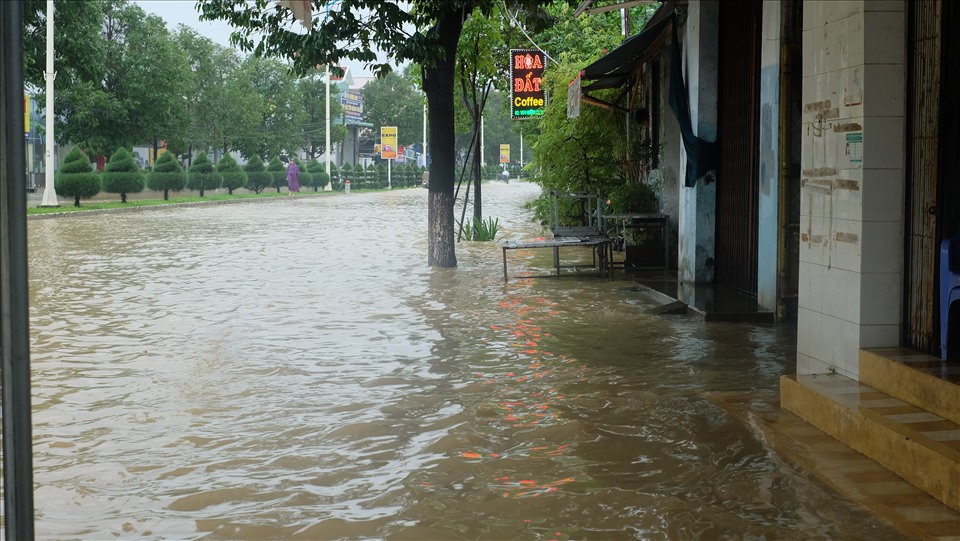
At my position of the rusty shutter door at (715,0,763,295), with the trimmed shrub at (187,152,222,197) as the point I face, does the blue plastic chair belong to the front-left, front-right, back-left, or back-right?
back-left

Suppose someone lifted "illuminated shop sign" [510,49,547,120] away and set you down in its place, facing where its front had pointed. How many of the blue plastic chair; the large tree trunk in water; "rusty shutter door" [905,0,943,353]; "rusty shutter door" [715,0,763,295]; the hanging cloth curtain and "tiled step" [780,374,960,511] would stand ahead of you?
6

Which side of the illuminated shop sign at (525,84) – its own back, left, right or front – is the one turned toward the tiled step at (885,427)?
front

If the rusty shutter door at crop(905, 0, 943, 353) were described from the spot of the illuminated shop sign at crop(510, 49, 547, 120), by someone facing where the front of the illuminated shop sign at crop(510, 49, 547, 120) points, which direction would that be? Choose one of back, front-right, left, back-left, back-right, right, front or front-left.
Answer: front

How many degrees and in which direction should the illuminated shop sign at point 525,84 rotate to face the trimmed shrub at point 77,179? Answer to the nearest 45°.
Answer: approximately 135° to its right

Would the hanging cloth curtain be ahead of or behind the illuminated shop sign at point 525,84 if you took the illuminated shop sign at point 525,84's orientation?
ahead

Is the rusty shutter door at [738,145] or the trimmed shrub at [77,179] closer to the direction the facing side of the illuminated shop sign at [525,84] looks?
the rusty shutter door

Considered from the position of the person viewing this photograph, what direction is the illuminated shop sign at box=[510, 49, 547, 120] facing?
facing the viewer

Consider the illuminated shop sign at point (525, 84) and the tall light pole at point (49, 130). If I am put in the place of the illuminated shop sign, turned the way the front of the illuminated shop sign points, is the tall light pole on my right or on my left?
on my right

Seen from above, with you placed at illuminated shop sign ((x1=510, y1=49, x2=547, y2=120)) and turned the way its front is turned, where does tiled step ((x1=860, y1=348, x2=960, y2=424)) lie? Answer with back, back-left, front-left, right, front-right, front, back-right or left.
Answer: front

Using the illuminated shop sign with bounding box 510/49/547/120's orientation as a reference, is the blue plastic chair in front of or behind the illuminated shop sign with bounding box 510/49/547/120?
in front

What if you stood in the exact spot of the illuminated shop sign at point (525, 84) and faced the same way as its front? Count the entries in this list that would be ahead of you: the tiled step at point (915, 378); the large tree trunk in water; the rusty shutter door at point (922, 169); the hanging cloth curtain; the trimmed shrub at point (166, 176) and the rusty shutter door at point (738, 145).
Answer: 5

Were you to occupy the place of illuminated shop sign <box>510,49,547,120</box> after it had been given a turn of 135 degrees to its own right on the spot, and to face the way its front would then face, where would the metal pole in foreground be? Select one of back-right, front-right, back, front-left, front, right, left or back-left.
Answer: back-left
